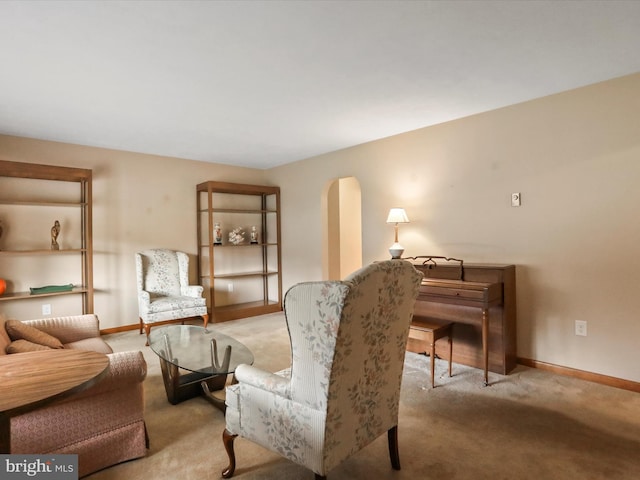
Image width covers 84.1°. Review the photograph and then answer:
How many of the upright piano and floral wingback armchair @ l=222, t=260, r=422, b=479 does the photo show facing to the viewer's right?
0

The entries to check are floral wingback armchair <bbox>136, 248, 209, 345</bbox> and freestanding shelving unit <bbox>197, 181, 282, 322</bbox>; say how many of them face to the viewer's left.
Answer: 0

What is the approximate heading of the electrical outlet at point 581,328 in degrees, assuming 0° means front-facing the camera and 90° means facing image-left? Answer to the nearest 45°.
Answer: approximately 45°

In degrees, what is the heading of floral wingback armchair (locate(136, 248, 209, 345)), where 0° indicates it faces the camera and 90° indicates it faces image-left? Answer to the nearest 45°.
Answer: approximately 315°

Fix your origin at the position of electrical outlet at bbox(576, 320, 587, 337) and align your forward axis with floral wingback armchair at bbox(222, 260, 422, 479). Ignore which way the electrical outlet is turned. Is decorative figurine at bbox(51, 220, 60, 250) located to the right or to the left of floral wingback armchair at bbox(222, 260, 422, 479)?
right

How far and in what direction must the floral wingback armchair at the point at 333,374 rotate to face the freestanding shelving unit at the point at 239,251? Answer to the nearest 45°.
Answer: approximately 45° to its right

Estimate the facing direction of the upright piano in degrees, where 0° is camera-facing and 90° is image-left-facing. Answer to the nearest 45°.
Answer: approximately 45°

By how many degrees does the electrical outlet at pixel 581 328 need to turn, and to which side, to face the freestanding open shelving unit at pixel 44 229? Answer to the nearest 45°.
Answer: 0° — it already faces it

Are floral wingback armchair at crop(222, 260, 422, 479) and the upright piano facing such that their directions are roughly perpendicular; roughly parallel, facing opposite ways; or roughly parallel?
roughly perpendicular

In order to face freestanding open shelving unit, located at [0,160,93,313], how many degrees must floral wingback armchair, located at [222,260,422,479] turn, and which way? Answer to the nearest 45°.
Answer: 0° — it already faces it

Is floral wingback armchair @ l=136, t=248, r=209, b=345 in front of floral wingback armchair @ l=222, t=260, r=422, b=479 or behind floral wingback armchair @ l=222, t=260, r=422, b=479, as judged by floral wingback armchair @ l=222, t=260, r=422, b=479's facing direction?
in front

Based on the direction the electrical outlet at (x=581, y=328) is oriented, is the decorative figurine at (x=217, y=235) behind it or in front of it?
in front

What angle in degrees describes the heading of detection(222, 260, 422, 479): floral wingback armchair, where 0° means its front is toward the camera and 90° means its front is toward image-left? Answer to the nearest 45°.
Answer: approximately 135°

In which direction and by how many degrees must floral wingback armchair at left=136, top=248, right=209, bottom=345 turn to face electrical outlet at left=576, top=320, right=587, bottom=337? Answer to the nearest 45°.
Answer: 0° — it already faces it
